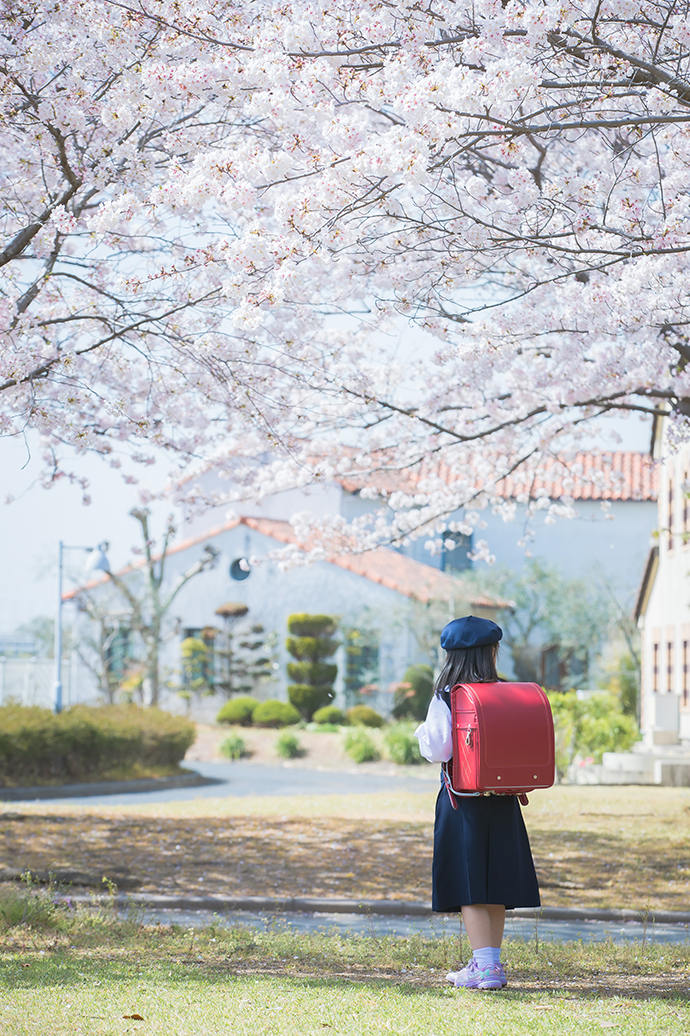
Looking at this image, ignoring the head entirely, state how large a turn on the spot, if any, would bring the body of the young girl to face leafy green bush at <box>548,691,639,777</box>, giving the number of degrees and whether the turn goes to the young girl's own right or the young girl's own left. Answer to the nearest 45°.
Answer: approximately 45° to the young girl's own right

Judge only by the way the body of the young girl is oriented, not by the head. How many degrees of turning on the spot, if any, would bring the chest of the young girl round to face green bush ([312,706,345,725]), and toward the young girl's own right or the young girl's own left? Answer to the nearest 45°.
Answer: approximately 45° to the young girl's own right

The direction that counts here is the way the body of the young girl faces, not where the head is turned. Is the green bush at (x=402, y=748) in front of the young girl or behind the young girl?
in front

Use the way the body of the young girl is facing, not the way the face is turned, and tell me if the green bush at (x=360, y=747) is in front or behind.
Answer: in front

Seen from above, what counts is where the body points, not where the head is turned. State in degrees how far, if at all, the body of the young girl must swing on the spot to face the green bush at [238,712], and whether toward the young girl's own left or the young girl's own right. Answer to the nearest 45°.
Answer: approximately 45° to the young girl's own right

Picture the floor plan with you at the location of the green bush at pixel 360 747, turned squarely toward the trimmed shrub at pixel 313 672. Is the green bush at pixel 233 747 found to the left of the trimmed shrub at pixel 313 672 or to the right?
left

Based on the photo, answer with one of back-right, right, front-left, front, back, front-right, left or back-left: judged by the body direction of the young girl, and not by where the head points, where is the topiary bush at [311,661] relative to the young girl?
front-right

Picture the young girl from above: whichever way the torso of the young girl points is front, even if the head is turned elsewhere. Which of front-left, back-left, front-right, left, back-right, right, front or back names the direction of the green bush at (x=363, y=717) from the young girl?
front-right

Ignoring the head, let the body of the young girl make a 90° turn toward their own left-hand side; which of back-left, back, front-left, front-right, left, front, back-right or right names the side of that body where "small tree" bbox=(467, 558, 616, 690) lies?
back-right

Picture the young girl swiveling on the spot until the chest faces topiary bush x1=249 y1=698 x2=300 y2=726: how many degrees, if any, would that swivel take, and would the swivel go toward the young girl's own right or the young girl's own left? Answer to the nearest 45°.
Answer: approximately 45° to the young girl's own right

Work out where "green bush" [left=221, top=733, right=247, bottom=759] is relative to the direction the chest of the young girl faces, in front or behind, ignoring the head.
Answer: in front

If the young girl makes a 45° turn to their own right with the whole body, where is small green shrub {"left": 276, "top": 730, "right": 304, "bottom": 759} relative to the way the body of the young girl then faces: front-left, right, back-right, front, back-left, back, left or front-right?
front

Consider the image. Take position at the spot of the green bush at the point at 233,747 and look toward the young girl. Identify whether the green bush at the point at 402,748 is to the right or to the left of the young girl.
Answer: left

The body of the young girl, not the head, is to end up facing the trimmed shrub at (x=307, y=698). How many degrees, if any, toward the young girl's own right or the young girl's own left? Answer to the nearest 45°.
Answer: approximately 45° to the young girl's own right

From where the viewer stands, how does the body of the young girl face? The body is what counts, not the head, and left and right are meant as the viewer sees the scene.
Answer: facing away from the viewer and to the left of the viewer
